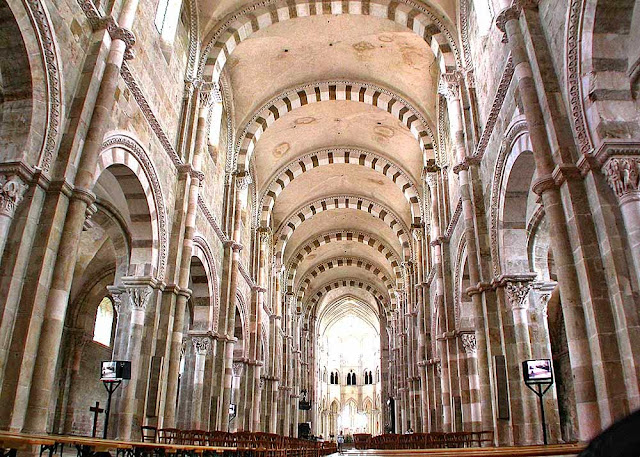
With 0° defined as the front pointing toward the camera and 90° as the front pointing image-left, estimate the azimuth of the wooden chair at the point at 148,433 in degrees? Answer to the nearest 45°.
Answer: approximately 180°

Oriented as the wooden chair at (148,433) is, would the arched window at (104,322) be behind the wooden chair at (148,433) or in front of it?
in front
